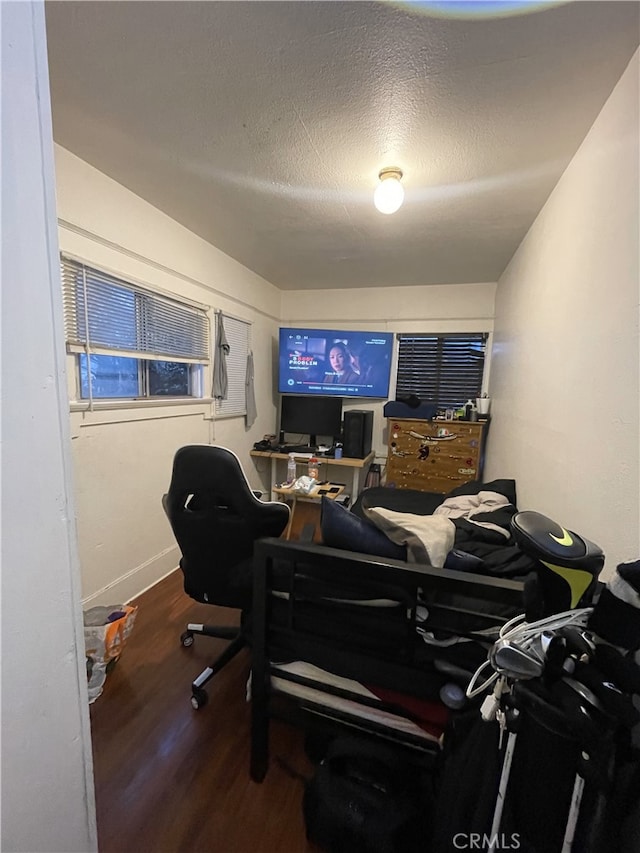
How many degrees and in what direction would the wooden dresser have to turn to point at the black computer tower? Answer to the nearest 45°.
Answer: approximately 90° to its right

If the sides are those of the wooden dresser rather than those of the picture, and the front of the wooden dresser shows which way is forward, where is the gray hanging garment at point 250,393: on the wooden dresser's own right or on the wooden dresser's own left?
on the wooden dresser's own right

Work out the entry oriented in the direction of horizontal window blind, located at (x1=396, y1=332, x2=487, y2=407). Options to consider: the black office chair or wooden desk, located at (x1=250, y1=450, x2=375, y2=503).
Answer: the black office chair

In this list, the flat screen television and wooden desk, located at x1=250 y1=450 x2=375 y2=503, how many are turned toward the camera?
2

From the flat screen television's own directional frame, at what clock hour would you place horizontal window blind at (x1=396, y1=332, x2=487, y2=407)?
The horizontal window blind is roughly at 9 o'clock from the flat screen television.

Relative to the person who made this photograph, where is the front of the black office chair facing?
facing away from the viewer and to the right of the viewer

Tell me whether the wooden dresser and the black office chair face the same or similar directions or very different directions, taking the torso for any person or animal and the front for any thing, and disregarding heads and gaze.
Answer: very different directions

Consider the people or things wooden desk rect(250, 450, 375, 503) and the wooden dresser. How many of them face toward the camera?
2

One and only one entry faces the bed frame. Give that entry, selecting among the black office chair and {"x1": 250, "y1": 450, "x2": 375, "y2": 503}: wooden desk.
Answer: the wooden desk

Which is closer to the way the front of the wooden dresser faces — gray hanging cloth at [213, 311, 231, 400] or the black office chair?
the black office chair

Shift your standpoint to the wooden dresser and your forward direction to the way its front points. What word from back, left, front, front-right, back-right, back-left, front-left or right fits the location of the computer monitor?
right
